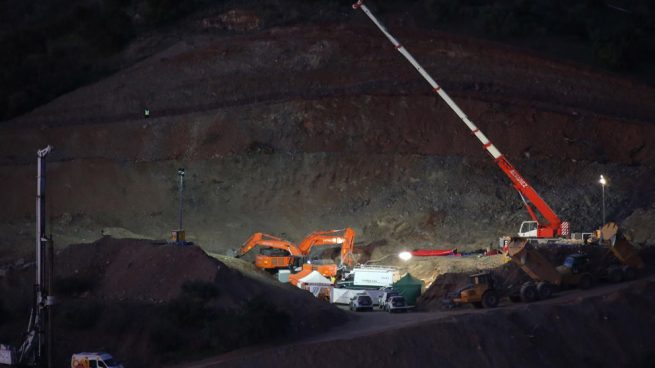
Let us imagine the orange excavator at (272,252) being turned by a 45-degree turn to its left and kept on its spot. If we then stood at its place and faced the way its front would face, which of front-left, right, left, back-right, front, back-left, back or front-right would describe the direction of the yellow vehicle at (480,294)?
left

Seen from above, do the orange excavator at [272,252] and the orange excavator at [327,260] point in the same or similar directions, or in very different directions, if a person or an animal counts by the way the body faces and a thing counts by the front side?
very different directions

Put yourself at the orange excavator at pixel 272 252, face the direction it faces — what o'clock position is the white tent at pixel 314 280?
The white tent is roughly at 8 o'clock from the orange excavator.

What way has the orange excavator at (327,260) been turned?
to the viewer's right

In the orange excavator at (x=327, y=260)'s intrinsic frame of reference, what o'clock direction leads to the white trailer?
The white trailer is roughly at 2 o'clock from the orange excavator.

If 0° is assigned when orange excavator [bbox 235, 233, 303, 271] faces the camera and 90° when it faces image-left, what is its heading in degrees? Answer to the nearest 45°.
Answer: approximately 90°

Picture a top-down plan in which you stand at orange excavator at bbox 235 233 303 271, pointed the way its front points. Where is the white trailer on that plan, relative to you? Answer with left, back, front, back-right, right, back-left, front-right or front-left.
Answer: back-left

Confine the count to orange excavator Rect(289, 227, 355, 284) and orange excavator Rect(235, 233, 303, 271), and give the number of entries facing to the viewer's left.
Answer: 1

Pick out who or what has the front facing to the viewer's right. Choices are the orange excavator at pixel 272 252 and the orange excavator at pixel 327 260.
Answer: the orange excavator at pixel 327 260
